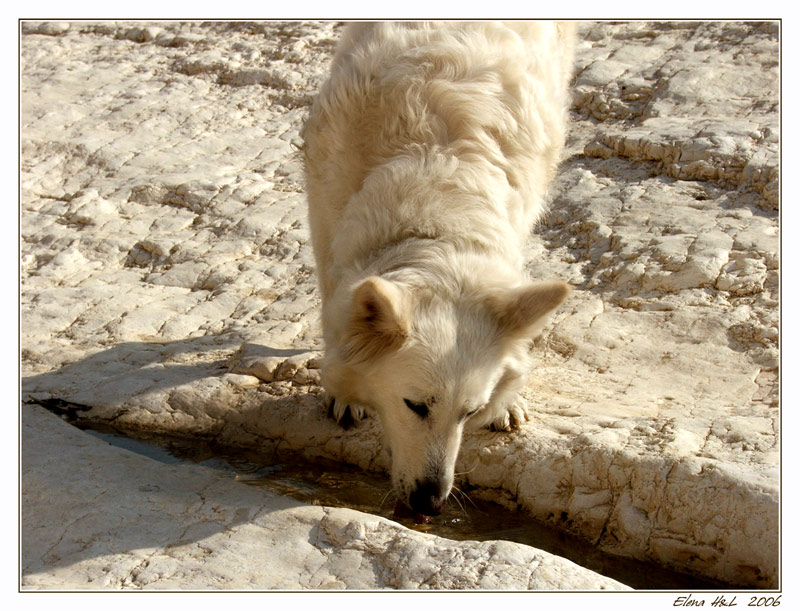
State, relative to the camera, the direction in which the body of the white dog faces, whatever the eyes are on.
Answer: toward the camera
